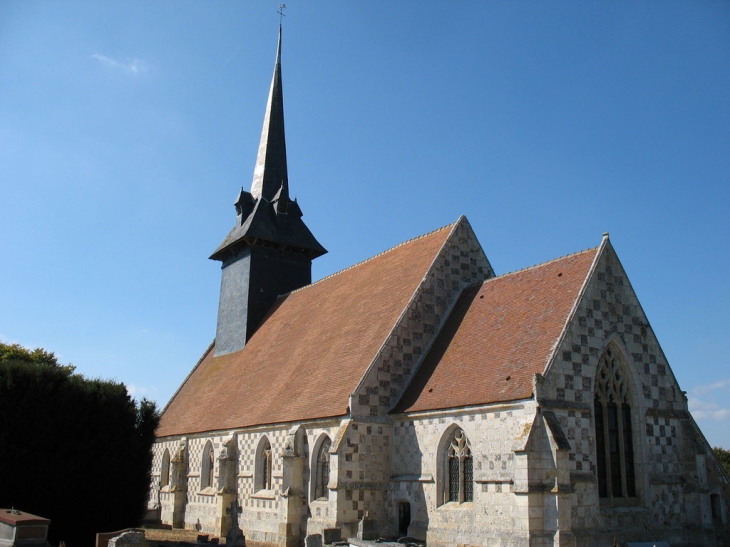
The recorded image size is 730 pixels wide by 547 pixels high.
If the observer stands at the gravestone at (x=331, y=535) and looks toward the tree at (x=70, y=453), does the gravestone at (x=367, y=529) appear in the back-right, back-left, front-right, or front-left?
back-right

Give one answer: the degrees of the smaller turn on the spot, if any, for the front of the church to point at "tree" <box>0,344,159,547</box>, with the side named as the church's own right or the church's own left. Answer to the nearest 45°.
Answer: approximately 45° to the church's own left
